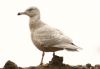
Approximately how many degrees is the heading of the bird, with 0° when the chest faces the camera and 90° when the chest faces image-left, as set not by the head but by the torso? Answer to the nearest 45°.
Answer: approximately 90°
